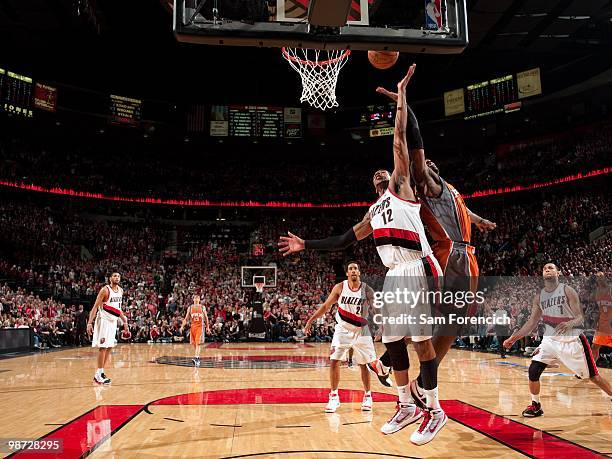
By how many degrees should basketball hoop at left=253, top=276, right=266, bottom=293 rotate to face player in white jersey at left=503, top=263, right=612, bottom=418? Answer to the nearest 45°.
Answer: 0° — it already faces them

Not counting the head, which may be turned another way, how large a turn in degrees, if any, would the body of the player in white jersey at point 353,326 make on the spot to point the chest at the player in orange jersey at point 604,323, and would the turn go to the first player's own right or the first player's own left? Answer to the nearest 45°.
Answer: approximately 135° to the first player's own left

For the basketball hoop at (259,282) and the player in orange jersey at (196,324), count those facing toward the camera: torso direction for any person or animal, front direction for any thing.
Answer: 2

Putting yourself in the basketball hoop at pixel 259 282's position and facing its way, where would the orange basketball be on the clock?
The orange basketball is roughly at 12 o'clock from the basketball hoop.

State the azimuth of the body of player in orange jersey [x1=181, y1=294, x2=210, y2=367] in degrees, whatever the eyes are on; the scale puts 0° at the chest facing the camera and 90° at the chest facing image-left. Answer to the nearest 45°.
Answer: approximately 0°

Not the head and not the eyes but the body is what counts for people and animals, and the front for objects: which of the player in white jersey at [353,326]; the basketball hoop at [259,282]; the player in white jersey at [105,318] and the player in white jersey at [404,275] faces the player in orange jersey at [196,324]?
the basketball hoop
